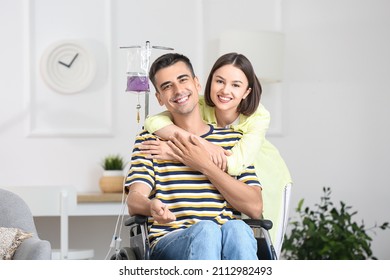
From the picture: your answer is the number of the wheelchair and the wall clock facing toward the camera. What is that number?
2

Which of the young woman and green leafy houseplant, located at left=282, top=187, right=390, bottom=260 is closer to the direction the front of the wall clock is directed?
the young woman

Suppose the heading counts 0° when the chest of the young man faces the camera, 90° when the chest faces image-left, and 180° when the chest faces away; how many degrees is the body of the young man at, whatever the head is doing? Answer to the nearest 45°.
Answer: approximately 0°

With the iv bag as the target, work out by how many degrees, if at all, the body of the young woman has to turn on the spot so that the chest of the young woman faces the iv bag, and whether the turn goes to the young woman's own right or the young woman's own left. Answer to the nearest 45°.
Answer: approximately 90° to the young woman's own right

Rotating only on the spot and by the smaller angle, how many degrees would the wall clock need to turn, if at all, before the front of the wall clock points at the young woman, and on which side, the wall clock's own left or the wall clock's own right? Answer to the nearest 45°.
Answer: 0° — it already faces them

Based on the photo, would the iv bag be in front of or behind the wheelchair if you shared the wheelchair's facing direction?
behind

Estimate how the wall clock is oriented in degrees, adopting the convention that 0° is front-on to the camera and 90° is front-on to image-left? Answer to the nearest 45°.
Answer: approximately 0°

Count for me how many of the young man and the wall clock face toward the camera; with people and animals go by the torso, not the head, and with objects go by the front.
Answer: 2
